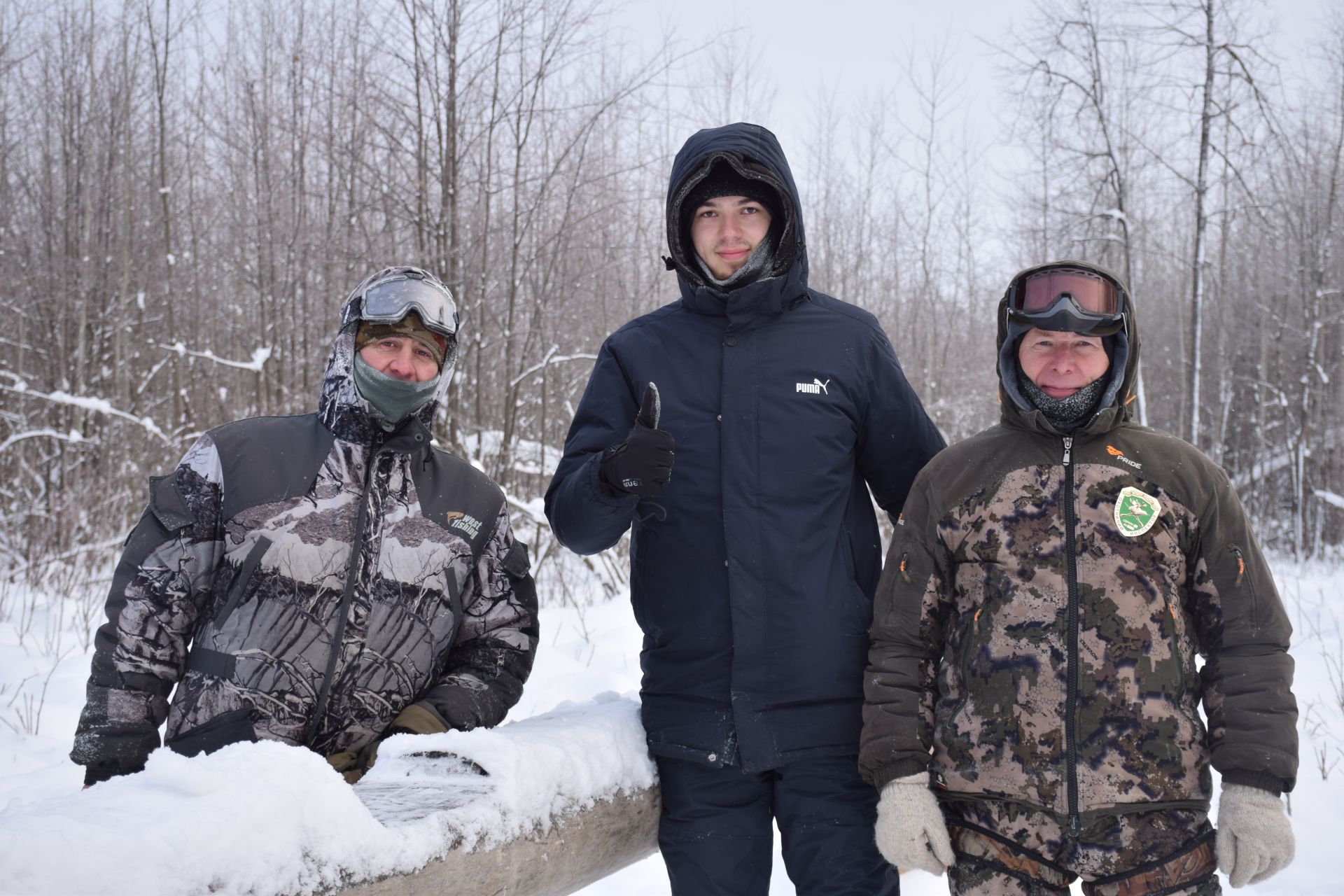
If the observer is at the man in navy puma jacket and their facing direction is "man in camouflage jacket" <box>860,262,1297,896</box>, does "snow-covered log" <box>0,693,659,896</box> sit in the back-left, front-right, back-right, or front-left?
back-right

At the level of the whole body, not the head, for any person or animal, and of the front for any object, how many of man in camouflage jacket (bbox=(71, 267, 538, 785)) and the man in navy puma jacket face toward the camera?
2

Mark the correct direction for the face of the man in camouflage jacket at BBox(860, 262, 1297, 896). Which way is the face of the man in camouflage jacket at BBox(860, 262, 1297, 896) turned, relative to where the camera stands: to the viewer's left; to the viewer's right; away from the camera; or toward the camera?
toward the camera

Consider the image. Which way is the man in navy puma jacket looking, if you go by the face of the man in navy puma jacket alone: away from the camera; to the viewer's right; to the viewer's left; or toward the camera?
toward the camera

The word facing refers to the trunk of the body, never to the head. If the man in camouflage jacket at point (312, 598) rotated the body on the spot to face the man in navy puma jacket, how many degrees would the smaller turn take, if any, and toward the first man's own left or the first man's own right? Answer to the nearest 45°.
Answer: approximately 90° to the first man's own left

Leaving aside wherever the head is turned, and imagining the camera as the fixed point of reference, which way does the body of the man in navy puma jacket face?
toward the camera

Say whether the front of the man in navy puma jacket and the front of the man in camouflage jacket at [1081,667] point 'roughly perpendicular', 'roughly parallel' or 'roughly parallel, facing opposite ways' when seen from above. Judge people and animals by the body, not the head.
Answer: roughly parallel

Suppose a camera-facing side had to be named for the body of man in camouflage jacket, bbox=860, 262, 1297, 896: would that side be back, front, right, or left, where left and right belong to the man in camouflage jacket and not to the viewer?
front

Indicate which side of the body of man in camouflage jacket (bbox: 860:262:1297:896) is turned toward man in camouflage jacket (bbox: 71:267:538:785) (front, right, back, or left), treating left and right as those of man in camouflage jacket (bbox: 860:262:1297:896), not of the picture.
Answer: right

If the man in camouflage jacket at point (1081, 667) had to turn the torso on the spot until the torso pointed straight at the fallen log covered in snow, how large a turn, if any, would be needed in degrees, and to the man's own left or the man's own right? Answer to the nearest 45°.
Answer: approximately 90° to the man's own right

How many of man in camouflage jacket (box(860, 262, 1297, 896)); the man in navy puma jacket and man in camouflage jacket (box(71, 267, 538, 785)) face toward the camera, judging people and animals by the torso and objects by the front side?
3

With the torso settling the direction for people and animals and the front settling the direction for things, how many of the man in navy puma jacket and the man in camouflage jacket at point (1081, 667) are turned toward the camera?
2

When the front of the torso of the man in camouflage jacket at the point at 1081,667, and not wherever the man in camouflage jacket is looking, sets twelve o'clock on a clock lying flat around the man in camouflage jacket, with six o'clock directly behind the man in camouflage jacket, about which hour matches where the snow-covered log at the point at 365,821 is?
The snow-covered log is roughly at 2 o'clock from the man in camouflage jacket.

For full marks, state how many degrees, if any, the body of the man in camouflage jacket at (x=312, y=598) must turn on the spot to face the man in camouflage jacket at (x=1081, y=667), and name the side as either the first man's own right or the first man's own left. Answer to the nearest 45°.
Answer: approximately 45° to the first man's own left
